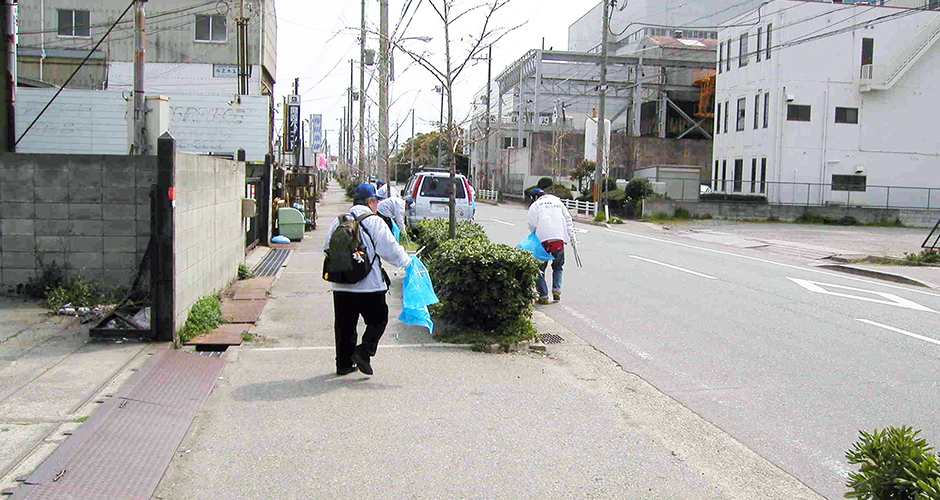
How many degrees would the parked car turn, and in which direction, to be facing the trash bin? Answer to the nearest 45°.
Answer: approximately 90° to its left

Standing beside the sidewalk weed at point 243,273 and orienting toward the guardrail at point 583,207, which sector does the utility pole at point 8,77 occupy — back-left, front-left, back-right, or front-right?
back-left

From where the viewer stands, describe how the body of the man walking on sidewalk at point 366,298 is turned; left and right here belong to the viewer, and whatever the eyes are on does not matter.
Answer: facing away from the viewer and to the right of the viewer

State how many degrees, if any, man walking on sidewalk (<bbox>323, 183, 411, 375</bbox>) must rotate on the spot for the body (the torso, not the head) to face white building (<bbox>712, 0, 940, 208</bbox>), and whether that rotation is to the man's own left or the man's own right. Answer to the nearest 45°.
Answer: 0° — they already face it

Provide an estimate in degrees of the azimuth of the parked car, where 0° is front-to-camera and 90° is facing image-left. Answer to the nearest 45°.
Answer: approximately 180°

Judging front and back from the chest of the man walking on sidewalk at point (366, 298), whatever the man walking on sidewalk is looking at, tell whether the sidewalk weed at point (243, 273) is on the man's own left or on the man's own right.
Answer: on the man's own left

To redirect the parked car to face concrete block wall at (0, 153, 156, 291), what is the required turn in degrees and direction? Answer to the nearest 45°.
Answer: approximately 180°

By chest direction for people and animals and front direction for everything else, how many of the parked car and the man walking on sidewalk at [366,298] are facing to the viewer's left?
0

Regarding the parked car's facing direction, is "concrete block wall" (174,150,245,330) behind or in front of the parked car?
behind

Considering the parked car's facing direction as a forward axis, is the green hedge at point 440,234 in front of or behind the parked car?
behind

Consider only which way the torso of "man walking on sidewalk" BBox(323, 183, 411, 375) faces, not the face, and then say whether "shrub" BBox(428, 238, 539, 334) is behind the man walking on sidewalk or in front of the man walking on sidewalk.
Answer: in front

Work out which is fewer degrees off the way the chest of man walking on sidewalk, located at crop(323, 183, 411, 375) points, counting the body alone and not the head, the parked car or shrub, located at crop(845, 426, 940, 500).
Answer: the parked car
